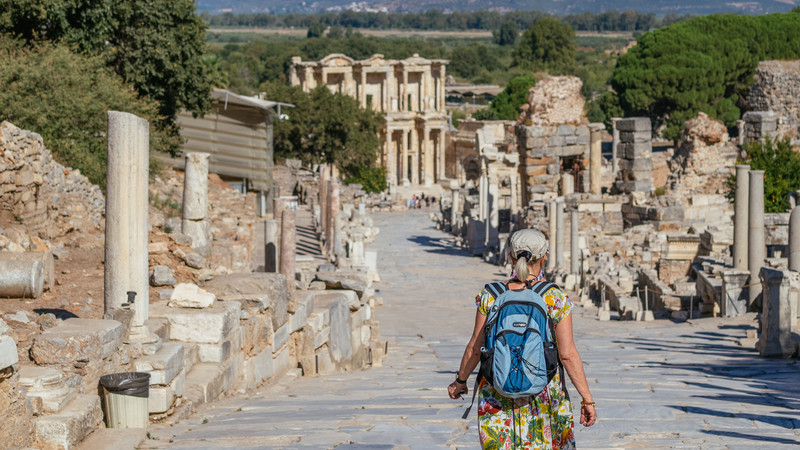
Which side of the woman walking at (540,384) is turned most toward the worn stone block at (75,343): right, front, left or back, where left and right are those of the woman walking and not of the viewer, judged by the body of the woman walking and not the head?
left

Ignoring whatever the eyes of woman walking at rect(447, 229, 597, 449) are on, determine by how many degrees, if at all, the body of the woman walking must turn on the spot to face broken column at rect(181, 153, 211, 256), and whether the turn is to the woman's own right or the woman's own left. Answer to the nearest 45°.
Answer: approximately 45° to the woman's own left

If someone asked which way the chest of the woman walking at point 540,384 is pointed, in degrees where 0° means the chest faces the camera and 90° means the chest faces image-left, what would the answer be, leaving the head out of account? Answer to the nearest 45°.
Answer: approximately 180°

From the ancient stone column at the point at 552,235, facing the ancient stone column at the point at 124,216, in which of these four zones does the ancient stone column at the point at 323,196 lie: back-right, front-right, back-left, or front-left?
back-right

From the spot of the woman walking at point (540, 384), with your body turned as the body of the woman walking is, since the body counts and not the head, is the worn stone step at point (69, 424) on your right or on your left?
on your left

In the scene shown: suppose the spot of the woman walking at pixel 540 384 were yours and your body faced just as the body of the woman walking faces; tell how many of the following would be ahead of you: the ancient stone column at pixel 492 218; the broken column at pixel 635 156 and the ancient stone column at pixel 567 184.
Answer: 3
